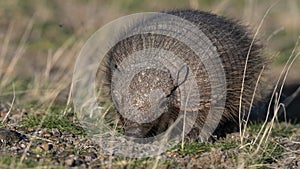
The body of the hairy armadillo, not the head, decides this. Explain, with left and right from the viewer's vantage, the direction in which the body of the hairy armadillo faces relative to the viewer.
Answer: facing the viewer and to the left of the viewer
